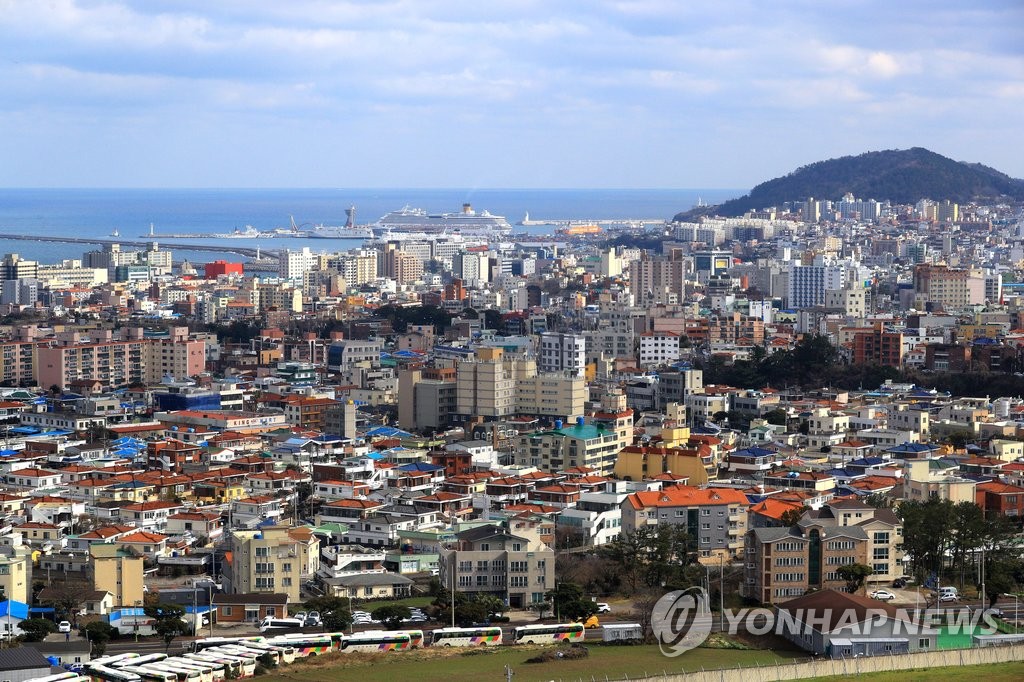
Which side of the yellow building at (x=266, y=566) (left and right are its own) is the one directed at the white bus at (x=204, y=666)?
front

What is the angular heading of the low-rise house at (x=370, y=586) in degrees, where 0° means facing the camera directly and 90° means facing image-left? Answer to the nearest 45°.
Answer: approximately 0°

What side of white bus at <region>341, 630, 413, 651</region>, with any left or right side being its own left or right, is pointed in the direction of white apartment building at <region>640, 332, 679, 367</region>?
right

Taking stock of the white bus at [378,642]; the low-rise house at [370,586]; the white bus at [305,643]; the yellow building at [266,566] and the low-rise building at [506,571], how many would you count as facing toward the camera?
3

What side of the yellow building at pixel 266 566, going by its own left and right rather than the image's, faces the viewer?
front

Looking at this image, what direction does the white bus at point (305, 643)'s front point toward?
to the viewer's left

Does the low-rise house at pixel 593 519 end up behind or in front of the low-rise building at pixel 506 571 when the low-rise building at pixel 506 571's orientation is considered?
behind

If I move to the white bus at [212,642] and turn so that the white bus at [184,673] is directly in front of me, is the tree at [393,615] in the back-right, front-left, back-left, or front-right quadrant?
back-left

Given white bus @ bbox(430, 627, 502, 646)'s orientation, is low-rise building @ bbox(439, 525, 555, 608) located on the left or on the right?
on its right

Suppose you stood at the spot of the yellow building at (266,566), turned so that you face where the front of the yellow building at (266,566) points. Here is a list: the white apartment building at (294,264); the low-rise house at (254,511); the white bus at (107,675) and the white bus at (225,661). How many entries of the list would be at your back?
2
